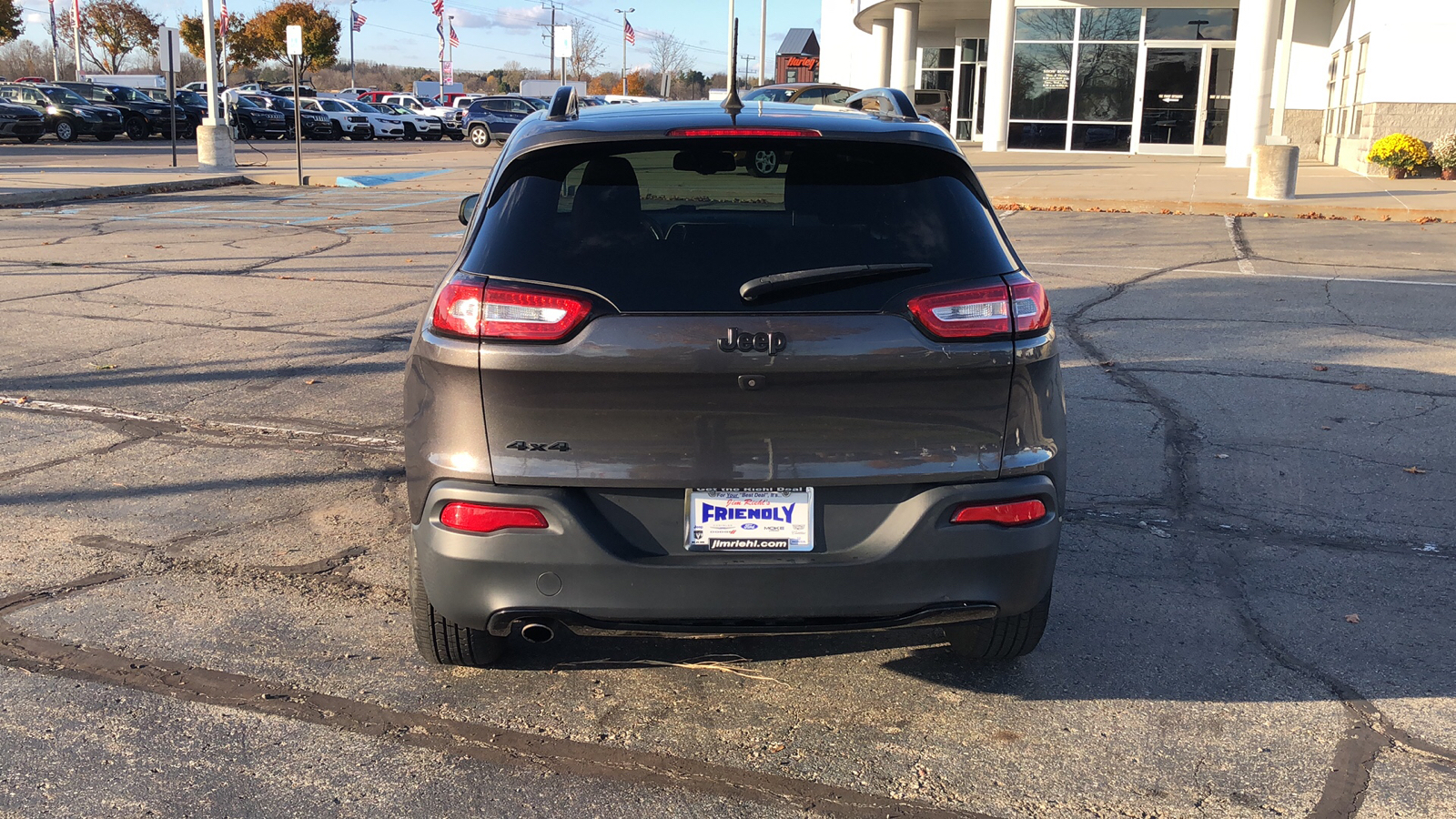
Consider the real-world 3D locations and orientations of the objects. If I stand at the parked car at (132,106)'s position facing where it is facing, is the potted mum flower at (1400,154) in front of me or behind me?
in front

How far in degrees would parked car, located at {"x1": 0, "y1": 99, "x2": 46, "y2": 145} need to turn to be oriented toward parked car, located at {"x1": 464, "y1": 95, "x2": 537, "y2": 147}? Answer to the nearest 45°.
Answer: approximately 45° to its left

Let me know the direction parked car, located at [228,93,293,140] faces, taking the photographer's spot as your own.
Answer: facing the viewer and to the right of the viewer

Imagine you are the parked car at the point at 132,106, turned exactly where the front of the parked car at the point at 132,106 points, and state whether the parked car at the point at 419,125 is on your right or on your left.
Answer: on your left

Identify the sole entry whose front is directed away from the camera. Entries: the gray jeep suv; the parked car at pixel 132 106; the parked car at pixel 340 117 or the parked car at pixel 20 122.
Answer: the gray jeep suv

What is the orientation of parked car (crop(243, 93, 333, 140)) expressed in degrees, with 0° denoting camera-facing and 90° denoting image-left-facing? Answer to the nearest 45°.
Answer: approximately 315°

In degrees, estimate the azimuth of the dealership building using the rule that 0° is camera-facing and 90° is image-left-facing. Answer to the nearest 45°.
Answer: approximately 0°

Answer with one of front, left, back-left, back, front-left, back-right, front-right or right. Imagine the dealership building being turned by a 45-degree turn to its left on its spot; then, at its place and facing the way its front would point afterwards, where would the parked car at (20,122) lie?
back-right

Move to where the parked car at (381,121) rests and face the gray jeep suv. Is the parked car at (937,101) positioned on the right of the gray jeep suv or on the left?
left

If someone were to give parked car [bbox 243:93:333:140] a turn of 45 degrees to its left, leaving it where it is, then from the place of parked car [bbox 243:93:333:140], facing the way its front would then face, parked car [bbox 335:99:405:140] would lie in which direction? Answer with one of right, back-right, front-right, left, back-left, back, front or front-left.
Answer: front

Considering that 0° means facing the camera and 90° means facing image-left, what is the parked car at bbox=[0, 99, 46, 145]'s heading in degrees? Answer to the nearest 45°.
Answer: approximately 315°

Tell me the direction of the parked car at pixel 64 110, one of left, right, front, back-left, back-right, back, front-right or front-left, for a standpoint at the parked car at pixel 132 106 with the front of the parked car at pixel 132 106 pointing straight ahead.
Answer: right
